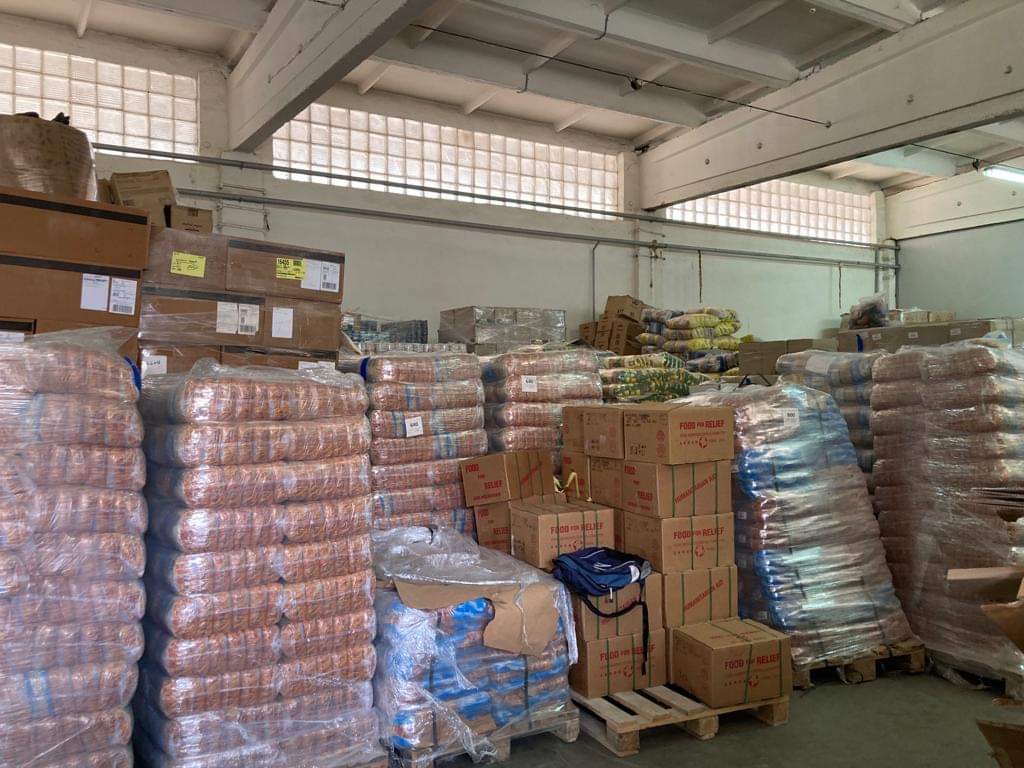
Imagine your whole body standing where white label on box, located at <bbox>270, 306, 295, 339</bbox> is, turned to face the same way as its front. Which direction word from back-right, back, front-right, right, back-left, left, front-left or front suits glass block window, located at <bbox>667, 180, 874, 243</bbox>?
back-left

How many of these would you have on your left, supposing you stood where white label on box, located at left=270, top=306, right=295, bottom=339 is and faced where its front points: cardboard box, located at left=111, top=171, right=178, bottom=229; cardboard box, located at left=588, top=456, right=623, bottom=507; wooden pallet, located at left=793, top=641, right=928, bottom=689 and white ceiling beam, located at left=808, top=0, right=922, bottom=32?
3

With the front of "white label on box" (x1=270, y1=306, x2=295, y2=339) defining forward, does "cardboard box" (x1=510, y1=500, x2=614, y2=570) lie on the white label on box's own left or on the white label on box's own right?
on the white label on box's own left

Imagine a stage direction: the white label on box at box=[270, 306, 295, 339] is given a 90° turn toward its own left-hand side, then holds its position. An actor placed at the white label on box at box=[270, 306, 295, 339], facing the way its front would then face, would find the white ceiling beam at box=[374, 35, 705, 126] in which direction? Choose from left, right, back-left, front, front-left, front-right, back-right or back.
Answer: front-left

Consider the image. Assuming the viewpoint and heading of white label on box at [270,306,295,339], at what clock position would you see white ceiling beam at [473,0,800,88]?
The white ceiling beam is roughly at 8 o'clock from the white label on box.

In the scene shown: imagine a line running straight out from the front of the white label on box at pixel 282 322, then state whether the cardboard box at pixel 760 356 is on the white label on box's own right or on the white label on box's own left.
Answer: on the white label on box's own left

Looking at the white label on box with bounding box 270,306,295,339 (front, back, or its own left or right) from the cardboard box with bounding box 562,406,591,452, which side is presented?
left

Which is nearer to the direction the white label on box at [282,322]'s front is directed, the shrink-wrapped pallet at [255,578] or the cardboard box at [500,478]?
the shrink-wrapped pallet

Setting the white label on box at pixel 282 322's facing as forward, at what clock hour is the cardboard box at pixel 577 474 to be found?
The cardboard box is roughly at 9 o'clock from the white label on box.

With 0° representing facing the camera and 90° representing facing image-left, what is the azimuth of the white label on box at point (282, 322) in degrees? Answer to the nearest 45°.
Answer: approximately 0°

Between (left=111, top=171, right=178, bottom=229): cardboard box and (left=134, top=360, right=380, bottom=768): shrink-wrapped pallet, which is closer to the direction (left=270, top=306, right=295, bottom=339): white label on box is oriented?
the shrink-wrapped pallet

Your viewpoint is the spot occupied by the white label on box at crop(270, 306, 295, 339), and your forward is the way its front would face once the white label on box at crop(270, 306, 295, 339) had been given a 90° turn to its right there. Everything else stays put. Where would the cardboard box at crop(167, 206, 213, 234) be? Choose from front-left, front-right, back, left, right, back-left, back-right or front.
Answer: front-right
